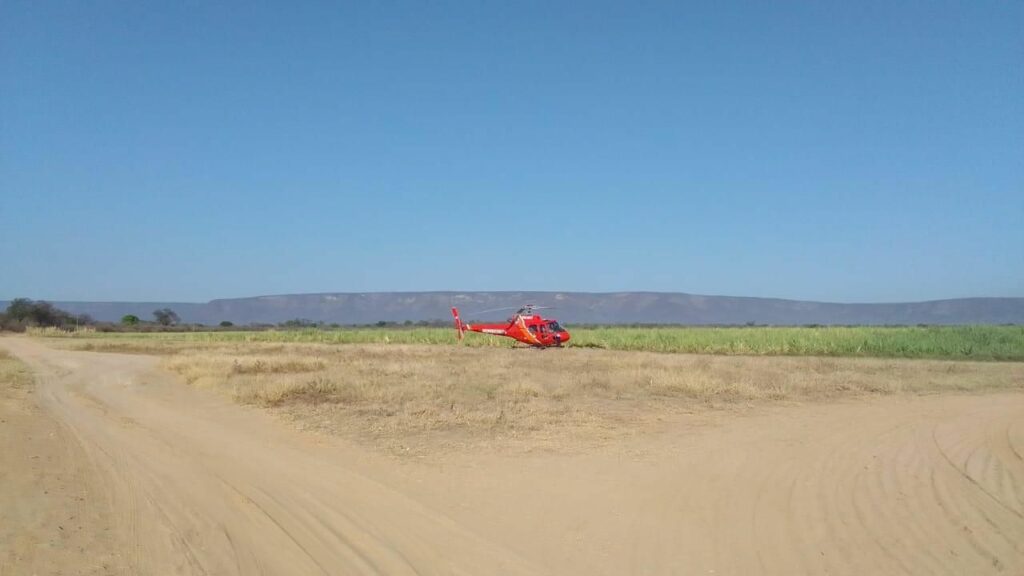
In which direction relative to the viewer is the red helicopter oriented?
to the viewer's right
